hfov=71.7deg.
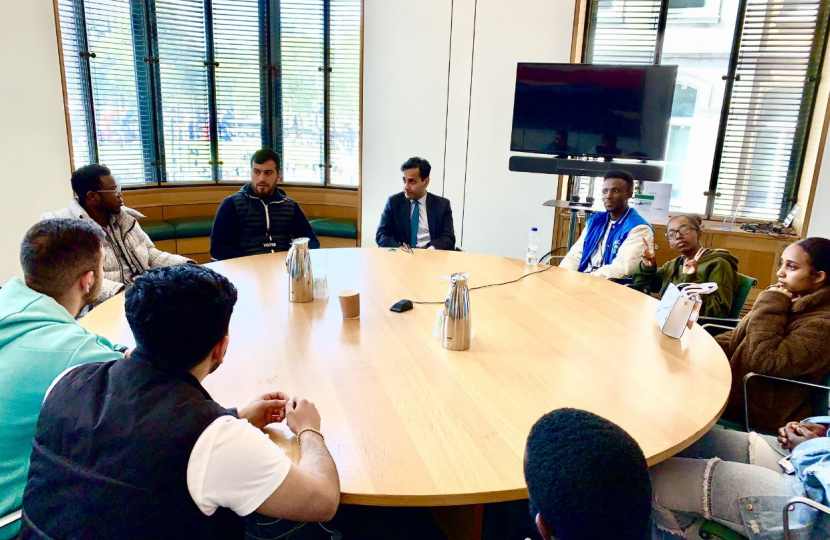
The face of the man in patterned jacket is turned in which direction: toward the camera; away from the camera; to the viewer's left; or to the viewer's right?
to the viewer's right

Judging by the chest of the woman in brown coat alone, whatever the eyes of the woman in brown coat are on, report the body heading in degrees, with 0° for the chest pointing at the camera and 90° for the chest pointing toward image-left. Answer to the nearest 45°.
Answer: approximately 90°

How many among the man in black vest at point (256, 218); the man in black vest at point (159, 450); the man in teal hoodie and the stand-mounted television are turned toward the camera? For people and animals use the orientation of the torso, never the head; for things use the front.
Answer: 2

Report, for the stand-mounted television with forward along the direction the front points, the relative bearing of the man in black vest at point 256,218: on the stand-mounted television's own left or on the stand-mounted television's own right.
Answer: on the stand-mounted television's own right

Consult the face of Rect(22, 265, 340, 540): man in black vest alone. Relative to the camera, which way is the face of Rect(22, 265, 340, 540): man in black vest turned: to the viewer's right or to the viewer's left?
to the viewer's right

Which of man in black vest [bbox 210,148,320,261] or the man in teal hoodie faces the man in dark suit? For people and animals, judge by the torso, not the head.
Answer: the man in teal hoodie

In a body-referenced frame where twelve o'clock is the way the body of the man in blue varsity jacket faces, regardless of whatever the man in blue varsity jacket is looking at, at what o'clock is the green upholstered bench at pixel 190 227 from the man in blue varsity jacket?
The green upholstered bench is roughly at 2 o'clock from the man in blue varsity jacket.

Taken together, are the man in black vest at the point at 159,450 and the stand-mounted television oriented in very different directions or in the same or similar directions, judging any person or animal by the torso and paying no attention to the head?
very different directions

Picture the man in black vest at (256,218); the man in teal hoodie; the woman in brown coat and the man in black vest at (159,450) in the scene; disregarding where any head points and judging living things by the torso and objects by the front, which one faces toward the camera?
the man in black vest at (256,218)

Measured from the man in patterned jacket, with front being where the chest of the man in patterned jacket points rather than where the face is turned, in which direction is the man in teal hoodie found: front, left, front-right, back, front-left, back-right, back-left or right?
front-right

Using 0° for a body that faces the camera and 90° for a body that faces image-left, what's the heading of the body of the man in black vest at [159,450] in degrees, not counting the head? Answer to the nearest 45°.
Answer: approximately 225°
